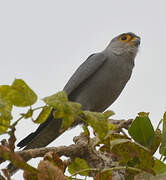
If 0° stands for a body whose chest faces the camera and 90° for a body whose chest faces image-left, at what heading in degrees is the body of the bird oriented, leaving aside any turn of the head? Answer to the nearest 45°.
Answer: approximately 315°
